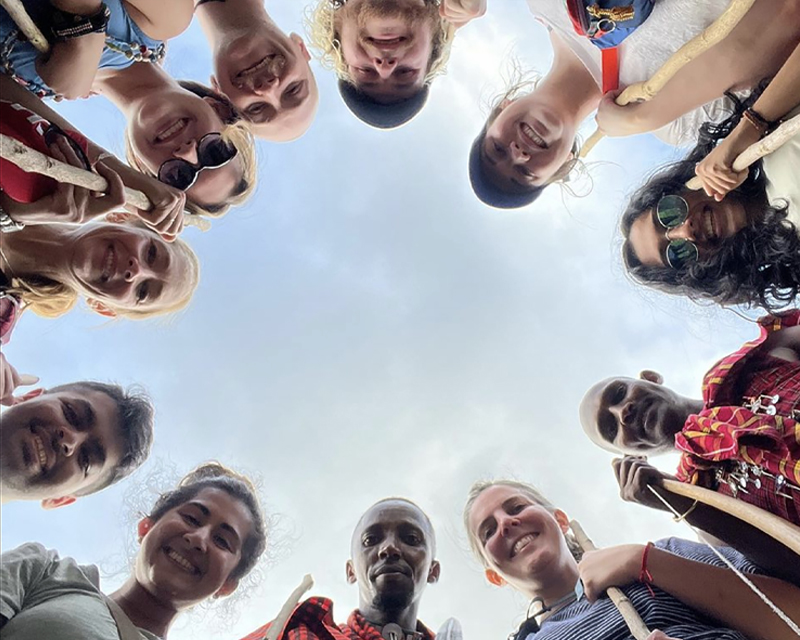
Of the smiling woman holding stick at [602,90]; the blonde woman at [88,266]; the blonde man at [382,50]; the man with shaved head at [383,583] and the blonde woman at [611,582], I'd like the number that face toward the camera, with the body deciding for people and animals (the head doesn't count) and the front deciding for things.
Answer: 5

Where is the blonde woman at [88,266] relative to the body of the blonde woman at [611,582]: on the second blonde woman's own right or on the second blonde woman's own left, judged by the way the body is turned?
on the second blonde woman's own right

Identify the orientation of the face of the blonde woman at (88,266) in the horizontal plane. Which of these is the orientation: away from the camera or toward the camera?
toward the camera

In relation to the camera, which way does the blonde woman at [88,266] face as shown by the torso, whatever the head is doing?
toward the camera

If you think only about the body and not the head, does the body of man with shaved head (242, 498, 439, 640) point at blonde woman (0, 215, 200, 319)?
no

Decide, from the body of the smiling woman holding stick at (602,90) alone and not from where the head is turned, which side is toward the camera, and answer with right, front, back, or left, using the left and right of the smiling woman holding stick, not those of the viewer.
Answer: front

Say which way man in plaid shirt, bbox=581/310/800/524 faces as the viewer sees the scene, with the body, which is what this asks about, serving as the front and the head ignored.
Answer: toward the camera

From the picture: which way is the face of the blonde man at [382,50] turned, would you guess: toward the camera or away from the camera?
toward the camera
